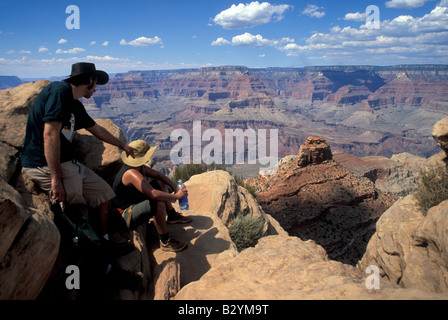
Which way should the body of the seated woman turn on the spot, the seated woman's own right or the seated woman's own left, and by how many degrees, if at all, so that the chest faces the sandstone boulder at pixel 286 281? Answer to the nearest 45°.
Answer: approximately 45° to the seated woman's own right

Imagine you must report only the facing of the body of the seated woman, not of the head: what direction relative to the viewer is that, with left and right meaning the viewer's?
facing to the right of the viewer

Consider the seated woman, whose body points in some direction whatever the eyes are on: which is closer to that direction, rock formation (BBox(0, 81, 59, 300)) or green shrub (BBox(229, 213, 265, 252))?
the green shrub

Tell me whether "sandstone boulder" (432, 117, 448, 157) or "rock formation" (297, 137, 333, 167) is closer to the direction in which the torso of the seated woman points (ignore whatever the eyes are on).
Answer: the sandstone boulder

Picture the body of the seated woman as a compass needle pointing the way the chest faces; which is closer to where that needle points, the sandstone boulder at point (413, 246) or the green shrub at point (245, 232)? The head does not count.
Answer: the sandstone boulder

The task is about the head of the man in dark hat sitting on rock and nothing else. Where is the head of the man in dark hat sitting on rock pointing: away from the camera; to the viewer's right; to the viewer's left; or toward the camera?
to the viewer's right
